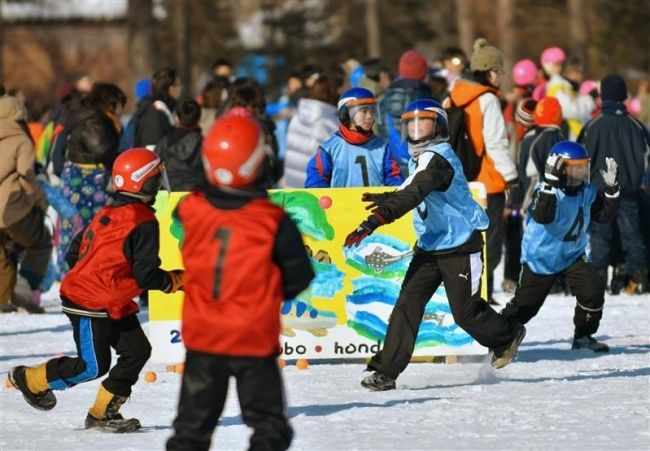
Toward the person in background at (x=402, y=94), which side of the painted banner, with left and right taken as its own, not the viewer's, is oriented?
back

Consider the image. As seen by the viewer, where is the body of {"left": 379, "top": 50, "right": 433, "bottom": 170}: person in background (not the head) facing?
away from the camera

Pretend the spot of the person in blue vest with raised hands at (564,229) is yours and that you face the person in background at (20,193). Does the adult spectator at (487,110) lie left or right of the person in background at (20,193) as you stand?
right

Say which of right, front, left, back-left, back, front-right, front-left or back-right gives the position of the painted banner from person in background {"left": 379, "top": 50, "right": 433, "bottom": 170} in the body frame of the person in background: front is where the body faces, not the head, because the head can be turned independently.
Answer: back
